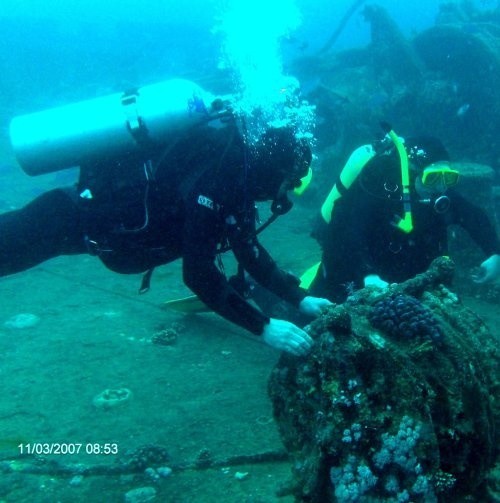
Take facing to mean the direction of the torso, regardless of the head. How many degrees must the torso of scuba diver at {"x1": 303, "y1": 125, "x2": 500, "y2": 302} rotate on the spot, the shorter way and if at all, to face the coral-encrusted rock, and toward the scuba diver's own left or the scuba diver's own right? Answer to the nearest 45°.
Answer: approximately 45° to the scuba diver's own right

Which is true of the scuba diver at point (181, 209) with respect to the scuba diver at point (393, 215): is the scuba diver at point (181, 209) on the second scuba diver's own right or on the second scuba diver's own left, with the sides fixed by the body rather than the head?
on the second scuba diver's own right

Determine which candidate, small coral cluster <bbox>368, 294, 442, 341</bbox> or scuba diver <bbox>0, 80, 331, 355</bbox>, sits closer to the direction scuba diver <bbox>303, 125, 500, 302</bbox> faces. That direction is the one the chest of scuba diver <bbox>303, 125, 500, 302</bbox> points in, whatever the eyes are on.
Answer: the small coral cluster

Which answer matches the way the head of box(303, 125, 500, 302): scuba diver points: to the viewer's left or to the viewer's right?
to the viewer's right

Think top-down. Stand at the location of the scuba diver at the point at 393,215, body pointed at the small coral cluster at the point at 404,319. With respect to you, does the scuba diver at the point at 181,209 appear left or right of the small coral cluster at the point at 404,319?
right

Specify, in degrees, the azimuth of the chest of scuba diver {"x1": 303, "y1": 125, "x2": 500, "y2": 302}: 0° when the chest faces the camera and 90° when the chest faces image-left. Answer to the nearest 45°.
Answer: approximately 315°

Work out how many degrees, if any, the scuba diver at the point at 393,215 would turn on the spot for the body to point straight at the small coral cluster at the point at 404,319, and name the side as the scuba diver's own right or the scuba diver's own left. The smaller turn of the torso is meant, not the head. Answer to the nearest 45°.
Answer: approximately 45° to the scuba diver's own right
